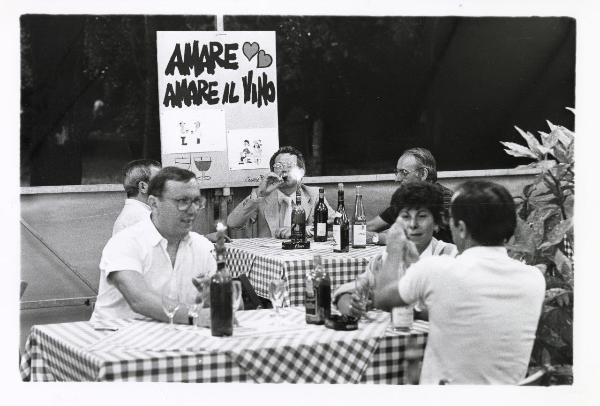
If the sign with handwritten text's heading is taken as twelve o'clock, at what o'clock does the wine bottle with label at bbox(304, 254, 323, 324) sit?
The wine bottle with label is roughly at 12 o'clock from the sign with handwritten text.

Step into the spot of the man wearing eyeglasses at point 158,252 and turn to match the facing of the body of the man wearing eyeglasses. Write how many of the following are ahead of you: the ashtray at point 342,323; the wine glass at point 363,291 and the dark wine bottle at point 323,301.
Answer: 3

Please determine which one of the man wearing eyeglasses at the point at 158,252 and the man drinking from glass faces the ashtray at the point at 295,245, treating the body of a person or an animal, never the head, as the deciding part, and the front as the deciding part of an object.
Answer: the man drinking from glass

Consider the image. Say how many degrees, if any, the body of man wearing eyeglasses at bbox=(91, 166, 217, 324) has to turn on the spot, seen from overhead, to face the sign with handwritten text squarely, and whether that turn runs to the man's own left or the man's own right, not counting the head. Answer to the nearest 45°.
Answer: approximately 135° to the man's own left

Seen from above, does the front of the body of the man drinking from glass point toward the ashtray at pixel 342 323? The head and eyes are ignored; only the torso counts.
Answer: yes

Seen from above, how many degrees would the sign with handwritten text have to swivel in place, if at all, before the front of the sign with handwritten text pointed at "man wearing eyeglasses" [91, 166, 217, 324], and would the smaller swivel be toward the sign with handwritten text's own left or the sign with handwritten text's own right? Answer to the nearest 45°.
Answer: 0° — it already faces them

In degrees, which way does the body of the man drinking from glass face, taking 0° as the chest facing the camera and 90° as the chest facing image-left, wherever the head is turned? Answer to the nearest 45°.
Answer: approximately 0°

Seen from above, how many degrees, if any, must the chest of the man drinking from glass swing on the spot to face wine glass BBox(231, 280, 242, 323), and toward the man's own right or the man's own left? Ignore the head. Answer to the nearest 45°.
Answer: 0° — they already face it

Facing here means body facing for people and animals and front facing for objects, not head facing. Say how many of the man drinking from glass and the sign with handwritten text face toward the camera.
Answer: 2

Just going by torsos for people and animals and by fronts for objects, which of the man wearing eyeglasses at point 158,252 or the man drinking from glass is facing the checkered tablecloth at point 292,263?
the man drinking from glass

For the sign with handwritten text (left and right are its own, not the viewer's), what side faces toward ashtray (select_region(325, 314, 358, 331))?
front

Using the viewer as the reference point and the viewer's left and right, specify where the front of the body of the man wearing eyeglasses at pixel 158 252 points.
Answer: facing the viewer and to the right of the viewer

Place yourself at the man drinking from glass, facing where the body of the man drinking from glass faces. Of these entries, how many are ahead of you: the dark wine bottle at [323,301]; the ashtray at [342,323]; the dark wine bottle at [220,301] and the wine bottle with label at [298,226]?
4

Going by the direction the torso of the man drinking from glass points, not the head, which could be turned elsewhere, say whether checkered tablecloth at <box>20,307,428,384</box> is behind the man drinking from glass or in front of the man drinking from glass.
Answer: in front
